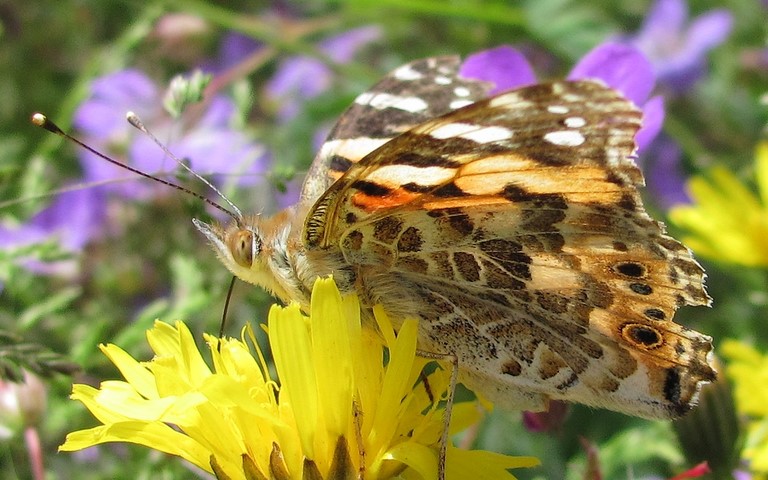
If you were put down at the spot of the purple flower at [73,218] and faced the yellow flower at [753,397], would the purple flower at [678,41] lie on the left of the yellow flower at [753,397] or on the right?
left

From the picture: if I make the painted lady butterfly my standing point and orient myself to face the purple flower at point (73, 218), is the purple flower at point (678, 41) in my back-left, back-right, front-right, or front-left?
front-right

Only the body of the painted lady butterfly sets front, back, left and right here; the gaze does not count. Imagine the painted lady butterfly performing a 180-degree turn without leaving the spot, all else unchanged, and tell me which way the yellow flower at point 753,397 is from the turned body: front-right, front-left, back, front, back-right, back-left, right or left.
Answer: front-left

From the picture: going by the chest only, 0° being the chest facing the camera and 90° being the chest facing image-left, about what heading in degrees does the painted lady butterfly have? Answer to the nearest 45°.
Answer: approximately 90°

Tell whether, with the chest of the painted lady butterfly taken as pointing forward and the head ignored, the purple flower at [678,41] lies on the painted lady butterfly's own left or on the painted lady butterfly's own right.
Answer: on the painted lady butterfly's own right

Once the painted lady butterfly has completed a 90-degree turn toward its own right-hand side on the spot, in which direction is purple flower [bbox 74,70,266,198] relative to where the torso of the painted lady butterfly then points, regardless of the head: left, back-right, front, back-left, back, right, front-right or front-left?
front-left

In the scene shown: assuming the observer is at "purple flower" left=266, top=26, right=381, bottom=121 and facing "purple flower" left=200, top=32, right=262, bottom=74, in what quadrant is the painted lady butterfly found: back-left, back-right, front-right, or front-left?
back-left

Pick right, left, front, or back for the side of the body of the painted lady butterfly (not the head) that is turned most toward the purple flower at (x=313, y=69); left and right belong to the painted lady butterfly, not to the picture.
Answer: right

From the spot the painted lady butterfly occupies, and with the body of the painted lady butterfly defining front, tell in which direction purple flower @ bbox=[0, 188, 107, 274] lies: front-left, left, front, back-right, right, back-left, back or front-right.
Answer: front-right
